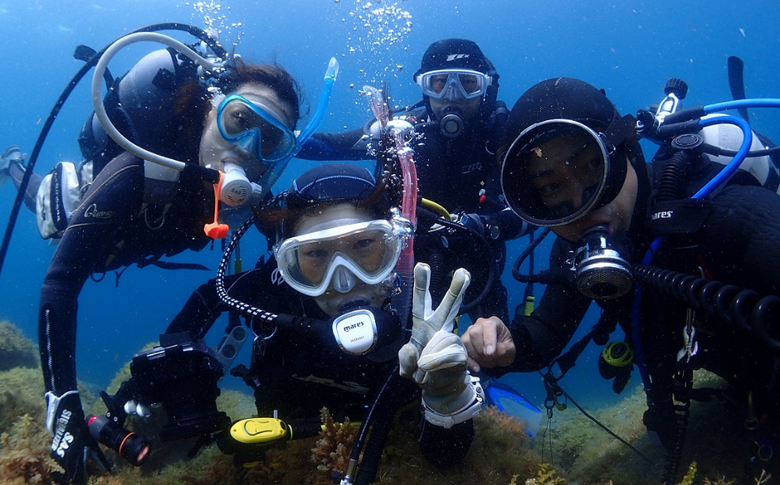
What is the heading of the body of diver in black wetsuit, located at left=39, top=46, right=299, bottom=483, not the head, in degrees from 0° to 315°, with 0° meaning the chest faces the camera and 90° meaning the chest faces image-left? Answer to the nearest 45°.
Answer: approximately 315°

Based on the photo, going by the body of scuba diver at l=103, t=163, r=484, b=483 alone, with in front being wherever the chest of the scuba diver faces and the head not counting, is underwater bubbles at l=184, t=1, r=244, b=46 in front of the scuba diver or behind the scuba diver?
behind

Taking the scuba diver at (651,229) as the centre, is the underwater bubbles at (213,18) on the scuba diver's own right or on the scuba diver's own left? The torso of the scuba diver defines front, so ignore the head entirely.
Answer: on the scuba diver's own right

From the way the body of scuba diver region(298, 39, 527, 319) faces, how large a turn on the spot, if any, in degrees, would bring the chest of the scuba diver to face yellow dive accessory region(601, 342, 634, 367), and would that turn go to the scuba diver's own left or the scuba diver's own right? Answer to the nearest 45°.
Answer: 0° — they already face it

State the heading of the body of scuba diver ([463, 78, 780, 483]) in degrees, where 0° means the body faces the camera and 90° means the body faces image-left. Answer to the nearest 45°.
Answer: approximately 45°

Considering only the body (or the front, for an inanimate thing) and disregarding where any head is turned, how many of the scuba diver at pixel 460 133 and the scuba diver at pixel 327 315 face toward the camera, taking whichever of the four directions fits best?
2

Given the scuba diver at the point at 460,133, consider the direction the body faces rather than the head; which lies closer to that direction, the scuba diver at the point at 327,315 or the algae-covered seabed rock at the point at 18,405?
the scuba diver
